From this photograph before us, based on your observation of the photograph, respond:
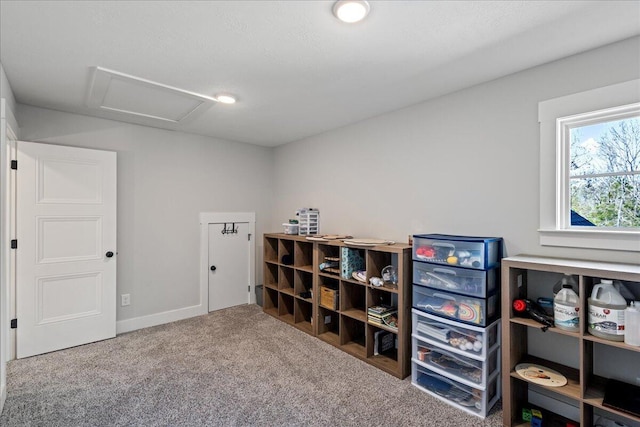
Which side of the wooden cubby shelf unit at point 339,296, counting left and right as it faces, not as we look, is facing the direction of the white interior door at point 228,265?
right

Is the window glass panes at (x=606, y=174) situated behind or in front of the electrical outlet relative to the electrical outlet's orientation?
in front

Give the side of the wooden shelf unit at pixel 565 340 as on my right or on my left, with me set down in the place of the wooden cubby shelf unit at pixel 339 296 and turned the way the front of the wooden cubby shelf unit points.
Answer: on my left

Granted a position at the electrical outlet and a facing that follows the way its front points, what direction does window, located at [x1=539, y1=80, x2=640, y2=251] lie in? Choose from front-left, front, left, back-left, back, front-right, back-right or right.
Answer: front-left

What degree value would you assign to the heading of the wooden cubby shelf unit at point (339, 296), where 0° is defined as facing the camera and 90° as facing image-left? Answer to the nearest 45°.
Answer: approximately 45°

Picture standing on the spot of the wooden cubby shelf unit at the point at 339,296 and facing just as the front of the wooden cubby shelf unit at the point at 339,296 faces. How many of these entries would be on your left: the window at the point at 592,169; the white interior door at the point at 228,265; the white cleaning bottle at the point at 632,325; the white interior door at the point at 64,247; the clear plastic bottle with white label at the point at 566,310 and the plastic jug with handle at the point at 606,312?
4

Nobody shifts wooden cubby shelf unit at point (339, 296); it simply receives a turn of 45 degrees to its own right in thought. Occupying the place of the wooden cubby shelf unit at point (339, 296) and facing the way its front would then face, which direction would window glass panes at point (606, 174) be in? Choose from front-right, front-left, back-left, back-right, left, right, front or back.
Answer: back-left

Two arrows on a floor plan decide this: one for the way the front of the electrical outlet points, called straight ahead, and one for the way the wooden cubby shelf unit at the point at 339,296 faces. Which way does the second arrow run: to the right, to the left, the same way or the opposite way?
to the right

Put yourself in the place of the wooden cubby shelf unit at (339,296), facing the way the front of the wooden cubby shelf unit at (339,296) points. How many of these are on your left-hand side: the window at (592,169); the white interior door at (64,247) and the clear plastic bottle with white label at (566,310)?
2

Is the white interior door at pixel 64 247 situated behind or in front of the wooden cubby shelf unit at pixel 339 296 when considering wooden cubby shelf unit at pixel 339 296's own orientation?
in front

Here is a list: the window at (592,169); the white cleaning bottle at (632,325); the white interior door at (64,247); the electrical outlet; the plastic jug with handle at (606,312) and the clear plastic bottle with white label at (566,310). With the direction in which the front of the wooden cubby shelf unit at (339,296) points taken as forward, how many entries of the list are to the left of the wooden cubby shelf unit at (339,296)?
4

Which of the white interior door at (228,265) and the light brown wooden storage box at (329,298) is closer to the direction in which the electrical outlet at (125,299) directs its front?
the light brown wooden storage box
